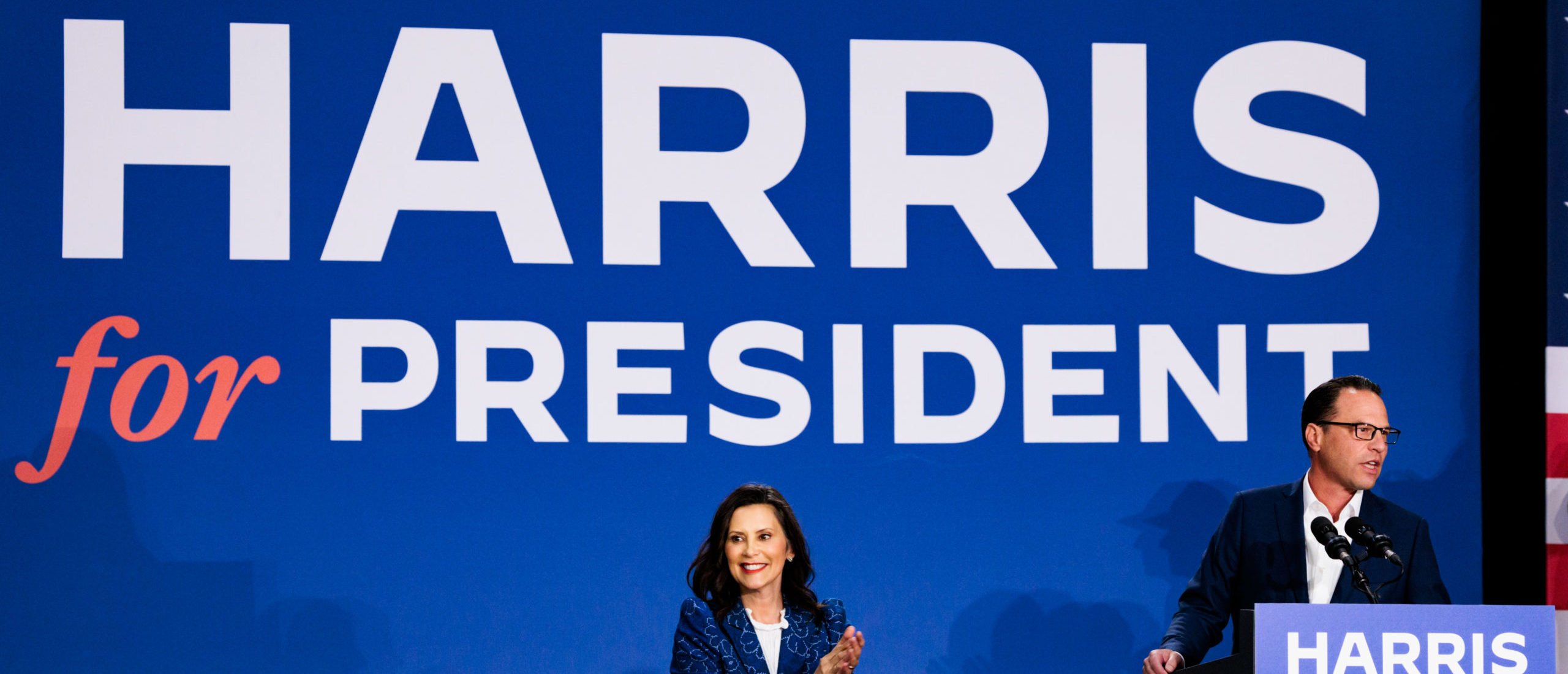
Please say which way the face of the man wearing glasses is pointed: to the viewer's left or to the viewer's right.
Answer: to the viewer's right

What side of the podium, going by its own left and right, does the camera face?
front

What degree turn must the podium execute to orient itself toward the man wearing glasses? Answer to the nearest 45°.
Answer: approximately 180°
